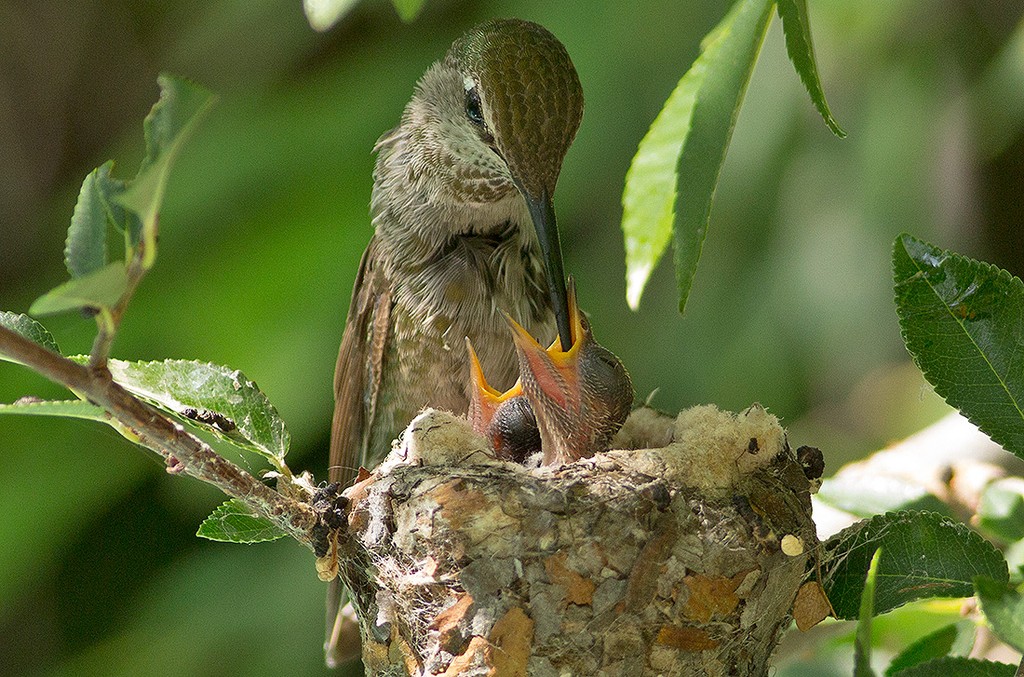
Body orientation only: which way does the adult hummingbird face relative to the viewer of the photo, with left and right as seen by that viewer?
facing the viewer and to the right of the viewer

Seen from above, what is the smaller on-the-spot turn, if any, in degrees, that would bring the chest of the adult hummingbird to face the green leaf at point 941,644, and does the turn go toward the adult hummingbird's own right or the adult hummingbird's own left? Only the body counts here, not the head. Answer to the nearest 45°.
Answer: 0° — it already faces it

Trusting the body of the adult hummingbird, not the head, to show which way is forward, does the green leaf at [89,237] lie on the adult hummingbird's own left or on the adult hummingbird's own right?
on the adult hummingbird's own right

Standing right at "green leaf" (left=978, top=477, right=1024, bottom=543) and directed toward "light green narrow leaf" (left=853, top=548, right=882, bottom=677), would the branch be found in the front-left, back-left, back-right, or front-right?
front-right

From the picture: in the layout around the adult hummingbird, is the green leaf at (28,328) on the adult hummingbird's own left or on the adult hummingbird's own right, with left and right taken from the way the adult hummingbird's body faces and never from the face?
on the adult hummingbird's own right

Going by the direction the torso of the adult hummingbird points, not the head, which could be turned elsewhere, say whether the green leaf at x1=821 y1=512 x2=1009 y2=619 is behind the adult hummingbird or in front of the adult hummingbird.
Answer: in front

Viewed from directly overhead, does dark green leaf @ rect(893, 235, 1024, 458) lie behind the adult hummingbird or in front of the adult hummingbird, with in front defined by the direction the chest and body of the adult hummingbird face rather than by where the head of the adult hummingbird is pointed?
in front
